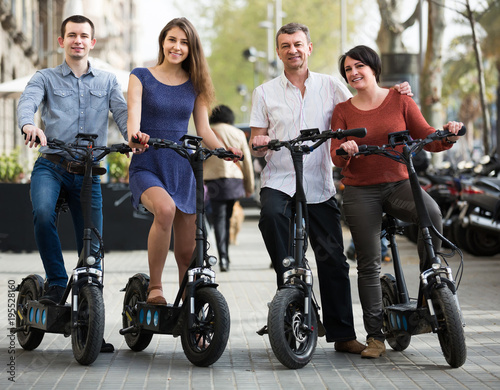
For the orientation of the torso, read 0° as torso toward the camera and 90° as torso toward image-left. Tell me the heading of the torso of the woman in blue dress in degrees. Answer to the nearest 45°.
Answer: approximately 0°

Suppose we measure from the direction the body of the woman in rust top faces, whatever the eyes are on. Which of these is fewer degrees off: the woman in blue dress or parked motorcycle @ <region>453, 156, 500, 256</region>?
the woman in blue dress

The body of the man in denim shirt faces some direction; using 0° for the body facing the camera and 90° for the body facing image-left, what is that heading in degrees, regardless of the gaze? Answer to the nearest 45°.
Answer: approximately 0°

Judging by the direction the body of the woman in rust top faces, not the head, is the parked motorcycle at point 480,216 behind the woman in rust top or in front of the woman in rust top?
behind

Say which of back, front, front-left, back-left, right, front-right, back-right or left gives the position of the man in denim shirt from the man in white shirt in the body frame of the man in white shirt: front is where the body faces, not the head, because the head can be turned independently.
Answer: right

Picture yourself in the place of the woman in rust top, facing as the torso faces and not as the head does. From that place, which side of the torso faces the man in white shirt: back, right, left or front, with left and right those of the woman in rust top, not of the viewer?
right

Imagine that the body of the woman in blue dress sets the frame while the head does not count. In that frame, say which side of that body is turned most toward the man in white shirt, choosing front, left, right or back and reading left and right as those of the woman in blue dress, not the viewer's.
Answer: left

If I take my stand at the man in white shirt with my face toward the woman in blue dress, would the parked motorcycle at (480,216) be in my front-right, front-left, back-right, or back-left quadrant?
back-right

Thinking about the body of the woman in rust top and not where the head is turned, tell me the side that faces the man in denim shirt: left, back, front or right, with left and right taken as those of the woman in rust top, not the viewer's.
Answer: right
